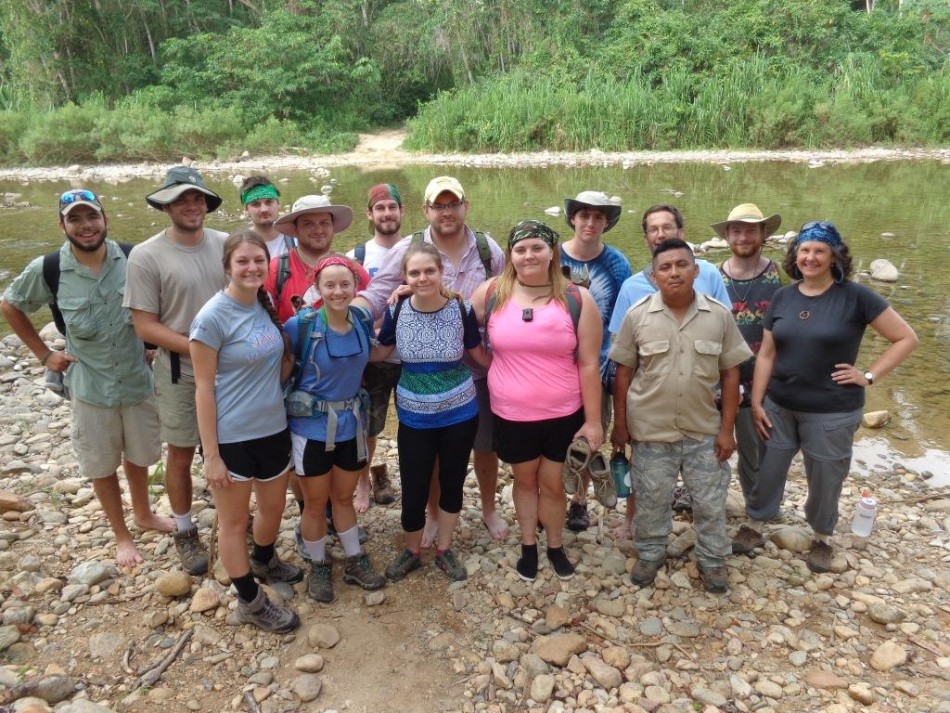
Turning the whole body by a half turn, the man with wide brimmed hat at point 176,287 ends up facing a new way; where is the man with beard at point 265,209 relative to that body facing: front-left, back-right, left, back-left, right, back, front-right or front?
right

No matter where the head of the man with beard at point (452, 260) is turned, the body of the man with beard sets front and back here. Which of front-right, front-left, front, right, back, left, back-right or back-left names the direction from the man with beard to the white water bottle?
left

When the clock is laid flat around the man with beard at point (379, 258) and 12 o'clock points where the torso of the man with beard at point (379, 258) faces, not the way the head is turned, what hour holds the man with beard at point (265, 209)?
the man with beard at point (265, 209) is roughly at 4 o'clock from the man with beard at point (379, 258).

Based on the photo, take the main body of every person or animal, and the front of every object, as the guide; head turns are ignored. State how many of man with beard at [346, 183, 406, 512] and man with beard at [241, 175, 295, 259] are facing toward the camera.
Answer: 2

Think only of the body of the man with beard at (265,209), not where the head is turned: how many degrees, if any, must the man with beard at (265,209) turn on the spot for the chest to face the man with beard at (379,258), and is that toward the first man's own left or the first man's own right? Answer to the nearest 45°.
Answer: approximately 45° to the first man's own left
